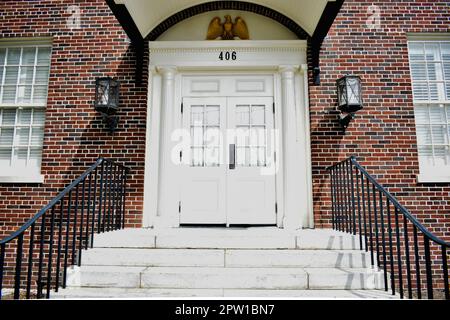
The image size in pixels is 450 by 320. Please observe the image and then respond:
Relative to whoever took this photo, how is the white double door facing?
facing the viewer

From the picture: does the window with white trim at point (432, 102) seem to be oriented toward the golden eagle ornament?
no

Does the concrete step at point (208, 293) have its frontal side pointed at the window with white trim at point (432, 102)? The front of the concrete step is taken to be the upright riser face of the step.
no

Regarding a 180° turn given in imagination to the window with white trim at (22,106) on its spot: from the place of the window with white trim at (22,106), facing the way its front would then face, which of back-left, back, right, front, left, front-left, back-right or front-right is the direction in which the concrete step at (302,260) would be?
back-right

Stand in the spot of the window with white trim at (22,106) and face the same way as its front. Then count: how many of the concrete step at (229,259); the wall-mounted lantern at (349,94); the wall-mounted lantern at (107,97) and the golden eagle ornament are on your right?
0

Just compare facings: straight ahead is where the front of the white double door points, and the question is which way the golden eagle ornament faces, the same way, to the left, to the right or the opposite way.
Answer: the same way

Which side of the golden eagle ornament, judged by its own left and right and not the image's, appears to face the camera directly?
front

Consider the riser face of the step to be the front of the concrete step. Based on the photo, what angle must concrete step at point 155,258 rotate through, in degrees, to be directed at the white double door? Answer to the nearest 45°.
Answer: approximately 135° to its left

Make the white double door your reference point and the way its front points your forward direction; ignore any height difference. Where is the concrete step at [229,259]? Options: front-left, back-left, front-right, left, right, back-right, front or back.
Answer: front

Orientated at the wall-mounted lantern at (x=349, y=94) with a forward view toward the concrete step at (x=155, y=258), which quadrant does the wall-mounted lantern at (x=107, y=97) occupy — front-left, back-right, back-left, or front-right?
front-right

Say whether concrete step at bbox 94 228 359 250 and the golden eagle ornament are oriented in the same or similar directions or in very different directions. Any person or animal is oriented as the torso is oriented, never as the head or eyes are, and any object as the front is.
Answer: same or similar directions

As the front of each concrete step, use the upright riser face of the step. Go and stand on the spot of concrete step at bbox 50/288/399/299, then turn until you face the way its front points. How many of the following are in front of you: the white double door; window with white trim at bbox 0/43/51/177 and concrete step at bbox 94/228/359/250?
0

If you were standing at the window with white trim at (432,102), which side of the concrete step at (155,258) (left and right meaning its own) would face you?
left

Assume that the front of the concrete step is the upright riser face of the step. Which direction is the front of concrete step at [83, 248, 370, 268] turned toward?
toward the camera

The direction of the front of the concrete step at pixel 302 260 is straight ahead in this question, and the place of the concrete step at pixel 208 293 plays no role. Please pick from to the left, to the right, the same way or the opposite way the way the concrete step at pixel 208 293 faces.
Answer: the same way

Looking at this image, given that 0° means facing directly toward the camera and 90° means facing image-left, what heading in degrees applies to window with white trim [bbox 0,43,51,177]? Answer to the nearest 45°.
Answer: approximately 0°
